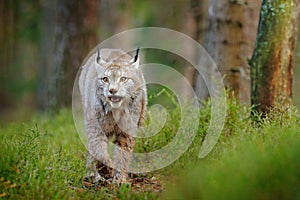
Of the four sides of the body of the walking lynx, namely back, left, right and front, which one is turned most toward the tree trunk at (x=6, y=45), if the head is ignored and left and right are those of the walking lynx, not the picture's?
back

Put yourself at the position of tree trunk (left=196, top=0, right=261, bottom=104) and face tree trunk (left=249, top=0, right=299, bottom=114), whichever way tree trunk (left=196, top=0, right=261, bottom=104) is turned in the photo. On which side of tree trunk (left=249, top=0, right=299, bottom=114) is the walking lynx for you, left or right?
right

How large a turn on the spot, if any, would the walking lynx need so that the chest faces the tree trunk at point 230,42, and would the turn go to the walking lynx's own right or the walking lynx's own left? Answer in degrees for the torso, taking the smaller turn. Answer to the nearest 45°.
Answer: approximately 135° to the walking lynx's own left

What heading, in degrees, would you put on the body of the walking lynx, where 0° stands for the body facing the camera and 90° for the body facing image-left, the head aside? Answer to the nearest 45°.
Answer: approximately 0°

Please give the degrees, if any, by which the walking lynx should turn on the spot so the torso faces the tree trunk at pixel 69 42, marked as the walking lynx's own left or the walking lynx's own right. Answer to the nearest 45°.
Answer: approximately 180°

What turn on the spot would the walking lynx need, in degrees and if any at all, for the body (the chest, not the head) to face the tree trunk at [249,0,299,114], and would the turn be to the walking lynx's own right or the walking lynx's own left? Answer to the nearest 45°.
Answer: approximately 90° to the walking lynx's own left
